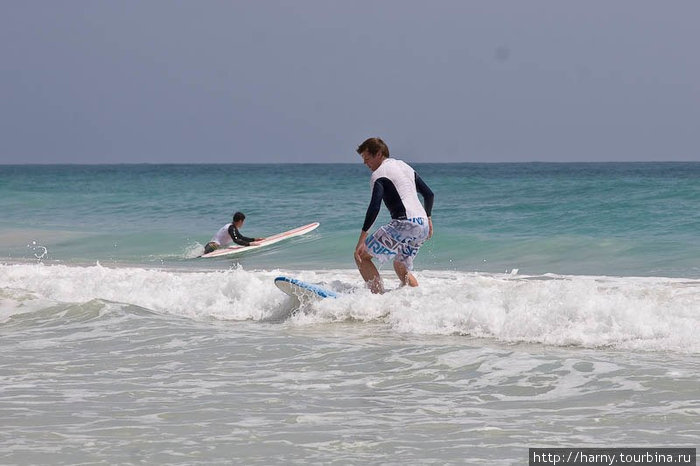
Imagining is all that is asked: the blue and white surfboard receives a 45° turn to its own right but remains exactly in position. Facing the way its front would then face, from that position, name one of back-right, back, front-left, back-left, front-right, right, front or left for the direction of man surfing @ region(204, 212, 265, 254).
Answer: front-right

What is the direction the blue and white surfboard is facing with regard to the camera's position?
facing to the left of the viewer

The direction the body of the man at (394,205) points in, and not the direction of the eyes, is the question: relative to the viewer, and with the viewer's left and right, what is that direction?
facing away from the viewer and to the left of the viewer

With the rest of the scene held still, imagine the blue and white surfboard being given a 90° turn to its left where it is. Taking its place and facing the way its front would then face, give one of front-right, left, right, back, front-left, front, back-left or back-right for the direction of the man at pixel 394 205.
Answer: front-left
